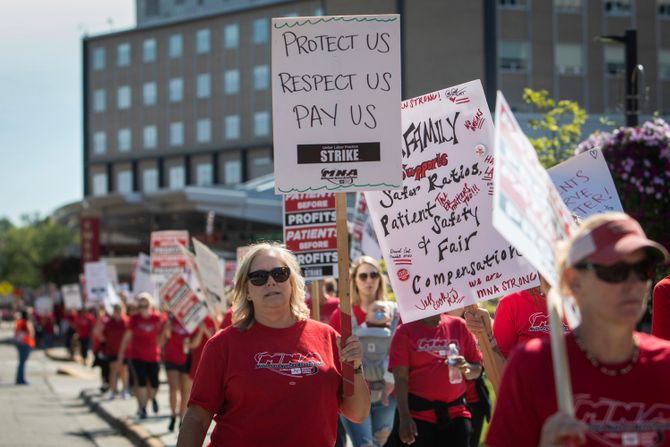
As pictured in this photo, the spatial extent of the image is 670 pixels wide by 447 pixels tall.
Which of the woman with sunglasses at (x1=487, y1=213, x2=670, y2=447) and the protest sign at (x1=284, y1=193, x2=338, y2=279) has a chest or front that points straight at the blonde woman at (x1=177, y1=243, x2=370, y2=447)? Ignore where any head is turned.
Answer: the protest sign

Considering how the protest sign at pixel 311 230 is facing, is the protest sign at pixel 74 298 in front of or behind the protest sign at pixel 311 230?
behind

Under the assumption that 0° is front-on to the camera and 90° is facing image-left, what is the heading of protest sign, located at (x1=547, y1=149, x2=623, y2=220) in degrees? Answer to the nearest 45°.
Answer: approximately 0°

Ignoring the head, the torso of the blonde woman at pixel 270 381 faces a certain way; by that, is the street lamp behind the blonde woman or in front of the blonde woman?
behind

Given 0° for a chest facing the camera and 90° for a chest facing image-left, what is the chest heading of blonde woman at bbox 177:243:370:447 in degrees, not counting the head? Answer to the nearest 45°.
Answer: approximately 0°

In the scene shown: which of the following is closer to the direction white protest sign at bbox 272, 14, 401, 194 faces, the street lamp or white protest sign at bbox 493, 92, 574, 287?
the white protest sign

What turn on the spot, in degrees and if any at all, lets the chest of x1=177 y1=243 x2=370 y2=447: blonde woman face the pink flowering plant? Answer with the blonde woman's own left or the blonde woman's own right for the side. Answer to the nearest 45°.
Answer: approximately 135° to the blonde woman's own left
